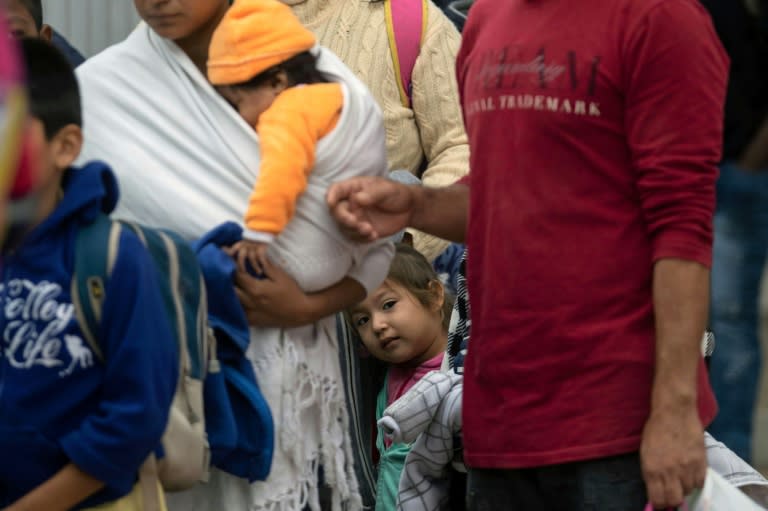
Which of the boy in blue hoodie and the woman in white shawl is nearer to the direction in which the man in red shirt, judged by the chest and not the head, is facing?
the boy in blue hoodie

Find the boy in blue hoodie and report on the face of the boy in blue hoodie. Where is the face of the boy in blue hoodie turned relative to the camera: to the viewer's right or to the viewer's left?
to the viewer's left

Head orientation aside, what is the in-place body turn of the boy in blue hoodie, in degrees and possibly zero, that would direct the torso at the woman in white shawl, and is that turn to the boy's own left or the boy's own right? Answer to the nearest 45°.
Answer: approximately 180°

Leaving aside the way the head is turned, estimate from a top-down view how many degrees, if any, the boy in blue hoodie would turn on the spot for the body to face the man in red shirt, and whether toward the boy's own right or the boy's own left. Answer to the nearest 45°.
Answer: approximately 135° to the boy's own left

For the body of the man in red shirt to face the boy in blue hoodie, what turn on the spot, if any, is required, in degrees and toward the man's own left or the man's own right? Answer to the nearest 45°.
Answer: approximately 45° to the man's own right

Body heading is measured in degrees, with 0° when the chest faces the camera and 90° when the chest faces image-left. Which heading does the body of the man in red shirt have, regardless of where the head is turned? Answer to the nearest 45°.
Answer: approximately 45°

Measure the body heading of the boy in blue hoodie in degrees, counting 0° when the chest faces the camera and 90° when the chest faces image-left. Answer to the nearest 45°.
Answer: approximately 45°
